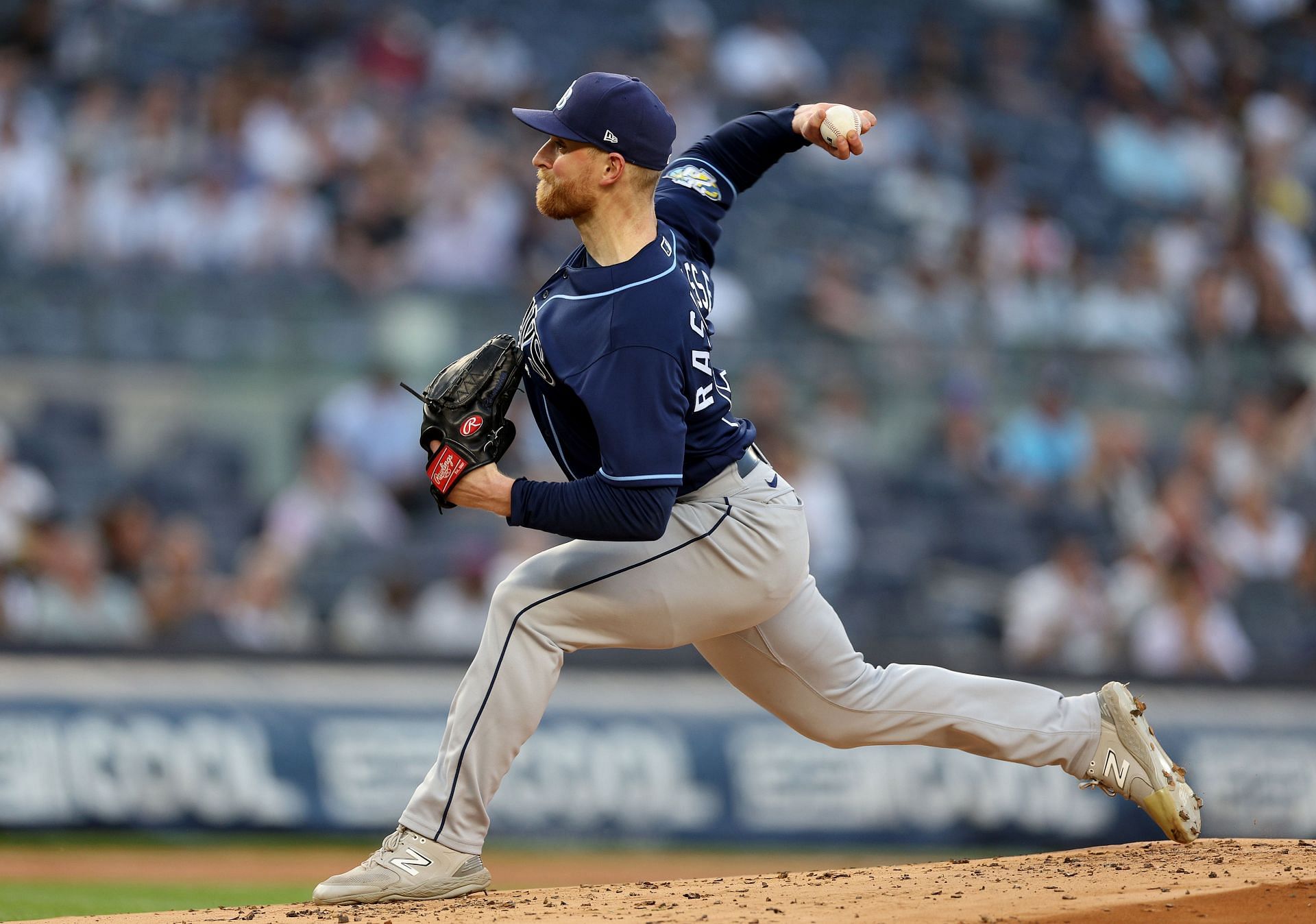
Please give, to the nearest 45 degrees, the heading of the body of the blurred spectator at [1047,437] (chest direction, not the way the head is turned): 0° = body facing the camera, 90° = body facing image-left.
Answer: approximately 0°

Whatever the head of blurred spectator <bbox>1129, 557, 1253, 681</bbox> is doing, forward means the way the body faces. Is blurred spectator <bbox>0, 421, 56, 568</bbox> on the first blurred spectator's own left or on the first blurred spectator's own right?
on the first blurred spectator's own right

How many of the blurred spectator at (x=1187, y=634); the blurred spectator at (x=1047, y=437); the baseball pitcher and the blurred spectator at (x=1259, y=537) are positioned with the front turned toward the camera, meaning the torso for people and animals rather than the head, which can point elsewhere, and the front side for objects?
3

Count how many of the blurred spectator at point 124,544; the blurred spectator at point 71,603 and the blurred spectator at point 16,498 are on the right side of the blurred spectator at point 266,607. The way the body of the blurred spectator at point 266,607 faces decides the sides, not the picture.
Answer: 3

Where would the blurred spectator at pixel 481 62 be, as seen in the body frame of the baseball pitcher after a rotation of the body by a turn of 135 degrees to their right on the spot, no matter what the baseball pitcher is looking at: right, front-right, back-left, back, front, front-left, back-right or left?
front-left

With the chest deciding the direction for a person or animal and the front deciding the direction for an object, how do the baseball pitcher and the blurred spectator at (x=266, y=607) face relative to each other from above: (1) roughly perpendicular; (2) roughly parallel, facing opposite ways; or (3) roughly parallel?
roughly perpendicular

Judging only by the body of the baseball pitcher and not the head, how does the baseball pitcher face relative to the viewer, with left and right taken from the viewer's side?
facing to the left of the viewer
